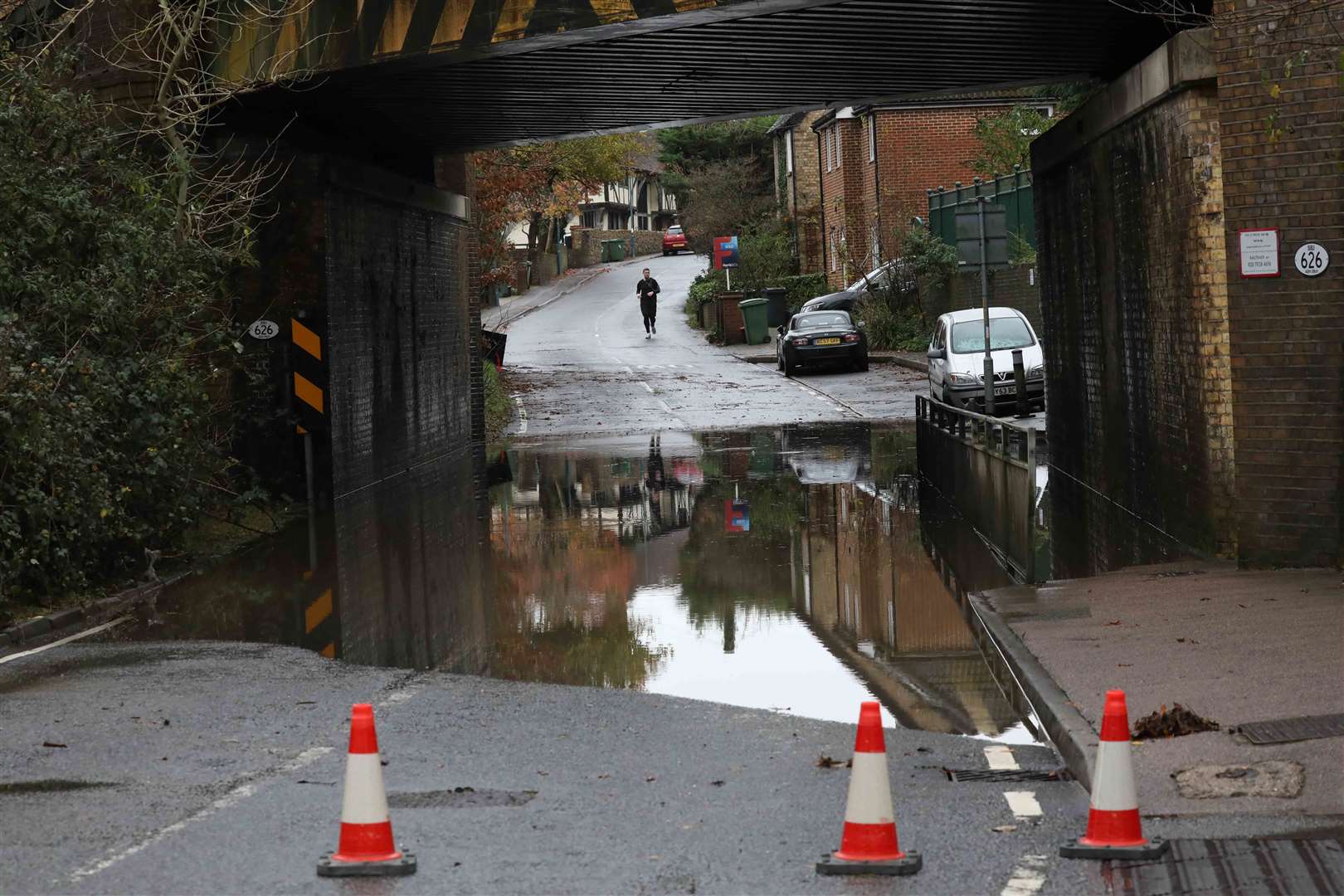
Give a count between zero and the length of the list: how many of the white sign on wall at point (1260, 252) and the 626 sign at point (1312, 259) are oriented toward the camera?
2

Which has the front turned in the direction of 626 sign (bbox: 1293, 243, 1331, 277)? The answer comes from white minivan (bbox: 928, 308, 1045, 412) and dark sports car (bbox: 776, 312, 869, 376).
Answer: the white minivan

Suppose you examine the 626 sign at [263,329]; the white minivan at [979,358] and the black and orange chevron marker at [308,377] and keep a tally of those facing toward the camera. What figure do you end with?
3

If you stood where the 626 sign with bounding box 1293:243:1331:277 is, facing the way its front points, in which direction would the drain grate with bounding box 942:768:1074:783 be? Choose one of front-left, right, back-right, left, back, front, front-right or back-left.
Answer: front

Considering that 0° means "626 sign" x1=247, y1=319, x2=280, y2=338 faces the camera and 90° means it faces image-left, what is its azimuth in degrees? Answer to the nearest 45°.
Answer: approximately 0°

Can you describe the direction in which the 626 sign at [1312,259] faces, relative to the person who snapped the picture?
facing the viewer

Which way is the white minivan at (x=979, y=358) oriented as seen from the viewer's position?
toward the camera

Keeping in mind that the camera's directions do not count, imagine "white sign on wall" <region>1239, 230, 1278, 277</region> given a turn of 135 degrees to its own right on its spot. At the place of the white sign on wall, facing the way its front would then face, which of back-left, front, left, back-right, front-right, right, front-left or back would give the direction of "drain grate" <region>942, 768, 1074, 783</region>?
back-left

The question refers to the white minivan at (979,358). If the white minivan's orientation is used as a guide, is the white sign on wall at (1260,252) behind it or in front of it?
in front

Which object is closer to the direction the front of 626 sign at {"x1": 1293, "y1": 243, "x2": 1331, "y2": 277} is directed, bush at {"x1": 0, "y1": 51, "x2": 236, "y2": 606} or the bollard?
the bush
